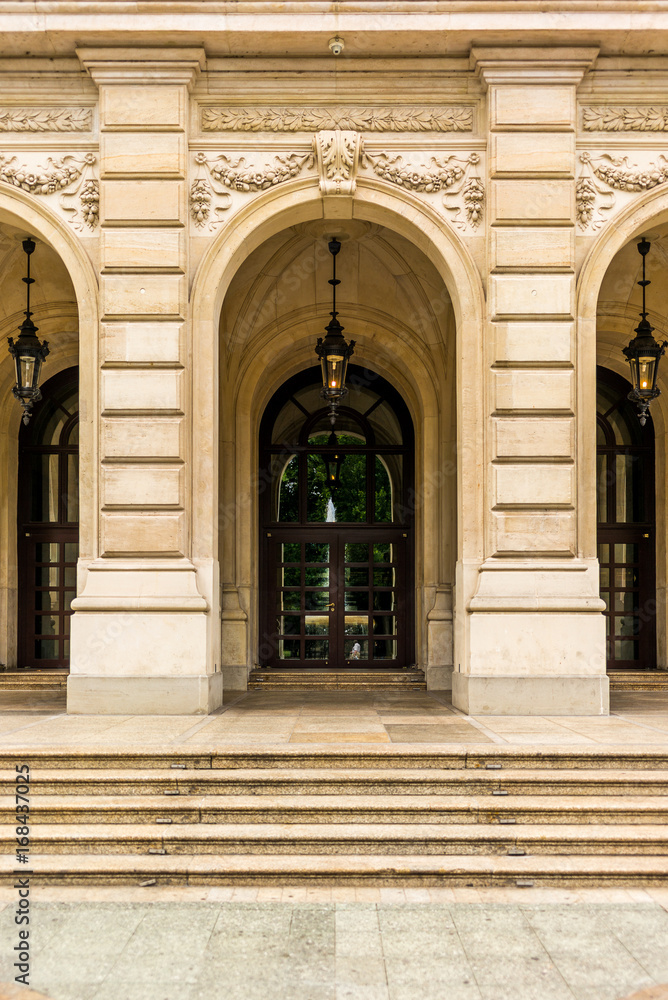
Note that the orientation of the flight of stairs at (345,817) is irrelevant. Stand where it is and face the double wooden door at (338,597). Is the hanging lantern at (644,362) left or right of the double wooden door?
right

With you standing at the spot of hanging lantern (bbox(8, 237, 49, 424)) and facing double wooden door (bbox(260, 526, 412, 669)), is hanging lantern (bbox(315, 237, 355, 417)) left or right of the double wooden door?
right

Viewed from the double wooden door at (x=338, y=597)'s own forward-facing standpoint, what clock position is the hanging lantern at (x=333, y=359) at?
The hanging lantern is roughly at 12 o'clock from the double wooden door.

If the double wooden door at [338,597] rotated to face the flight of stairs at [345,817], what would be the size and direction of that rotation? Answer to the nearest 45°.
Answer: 0° — it already faces it

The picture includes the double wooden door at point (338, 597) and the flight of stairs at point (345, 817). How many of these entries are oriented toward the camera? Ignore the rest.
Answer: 2

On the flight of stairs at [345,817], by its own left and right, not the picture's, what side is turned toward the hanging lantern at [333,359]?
back

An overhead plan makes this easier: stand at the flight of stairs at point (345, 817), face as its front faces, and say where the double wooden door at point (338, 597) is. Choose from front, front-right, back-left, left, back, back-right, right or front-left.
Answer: back

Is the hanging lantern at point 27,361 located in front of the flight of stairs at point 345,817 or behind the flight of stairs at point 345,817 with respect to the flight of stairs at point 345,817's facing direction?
behind

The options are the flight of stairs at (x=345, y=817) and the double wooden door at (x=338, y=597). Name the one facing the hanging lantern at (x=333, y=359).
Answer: the double wooden door

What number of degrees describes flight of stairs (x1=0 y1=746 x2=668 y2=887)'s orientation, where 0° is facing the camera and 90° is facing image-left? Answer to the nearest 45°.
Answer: approximately 0°

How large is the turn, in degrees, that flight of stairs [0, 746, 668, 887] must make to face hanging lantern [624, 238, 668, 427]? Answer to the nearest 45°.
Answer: approximately 135° to its left
